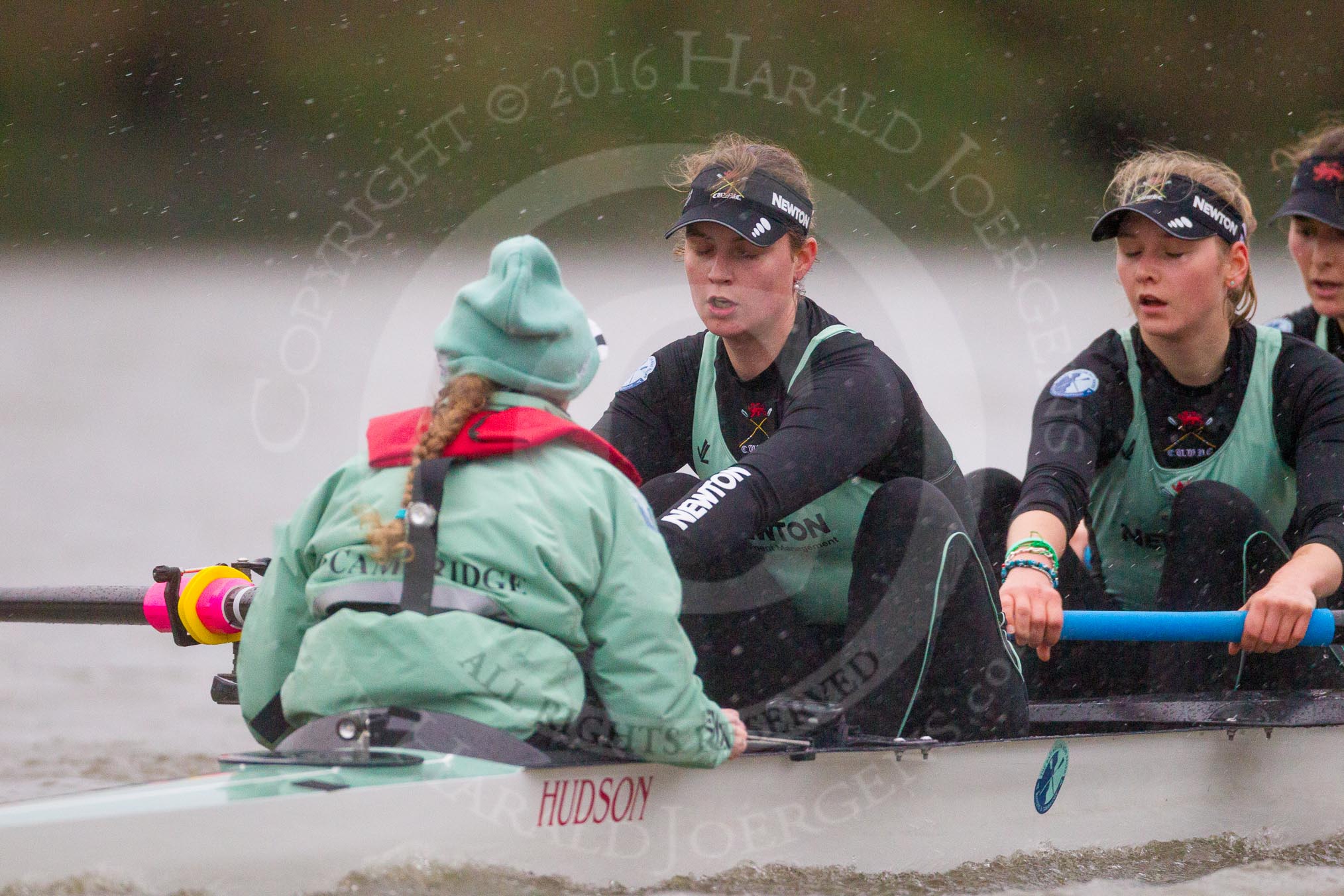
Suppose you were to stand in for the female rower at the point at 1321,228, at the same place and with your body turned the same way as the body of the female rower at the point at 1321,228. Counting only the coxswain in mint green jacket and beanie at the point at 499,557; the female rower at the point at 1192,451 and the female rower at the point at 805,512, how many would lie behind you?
0

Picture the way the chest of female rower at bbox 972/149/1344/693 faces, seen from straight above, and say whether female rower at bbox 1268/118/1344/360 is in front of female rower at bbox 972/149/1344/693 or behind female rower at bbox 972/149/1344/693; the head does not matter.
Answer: behind

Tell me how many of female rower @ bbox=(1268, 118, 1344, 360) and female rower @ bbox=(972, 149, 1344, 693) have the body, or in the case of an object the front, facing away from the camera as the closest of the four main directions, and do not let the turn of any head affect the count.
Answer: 0

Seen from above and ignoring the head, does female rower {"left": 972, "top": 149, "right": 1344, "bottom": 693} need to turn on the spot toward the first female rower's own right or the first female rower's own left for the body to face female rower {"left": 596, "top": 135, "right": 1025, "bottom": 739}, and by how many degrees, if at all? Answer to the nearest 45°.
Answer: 0° — they already face them

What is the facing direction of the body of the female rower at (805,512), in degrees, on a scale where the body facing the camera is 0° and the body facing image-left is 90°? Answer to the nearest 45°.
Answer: approximately 45°

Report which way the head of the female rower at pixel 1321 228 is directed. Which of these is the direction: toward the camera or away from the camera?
toward the camera

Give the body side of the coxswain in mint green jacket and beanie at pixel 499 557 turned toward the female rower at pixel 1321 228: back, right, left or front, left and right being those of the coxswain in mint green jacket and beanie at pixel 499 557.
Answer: front

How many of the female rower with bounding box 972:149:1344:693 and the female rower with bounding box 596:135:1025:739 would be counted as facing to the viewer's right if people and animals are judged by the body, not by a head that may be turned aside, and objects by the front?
0

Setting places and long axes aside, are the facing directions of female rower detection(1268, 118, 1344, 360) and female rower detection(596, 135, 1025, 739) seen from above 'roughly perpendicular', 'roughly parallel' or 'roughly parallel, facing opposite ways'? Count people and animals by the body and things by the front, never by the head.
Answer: roughly parallel

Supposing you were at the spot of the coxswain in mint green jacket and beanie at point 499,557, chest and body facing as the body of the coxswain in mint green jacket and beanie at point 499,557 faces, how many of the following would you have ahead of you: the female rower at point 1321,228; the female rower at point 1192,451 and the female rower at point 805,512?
3

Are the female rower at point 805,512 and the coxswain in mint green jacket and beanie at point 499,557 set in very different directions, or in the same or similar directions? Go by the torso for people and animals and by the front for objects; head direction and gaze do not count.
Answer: very different directions

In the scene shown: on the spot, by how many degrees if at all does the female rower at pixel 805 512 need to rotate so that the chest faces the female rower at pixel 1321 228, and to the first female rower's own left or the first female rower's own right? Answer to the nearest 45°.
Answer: approximately 180°

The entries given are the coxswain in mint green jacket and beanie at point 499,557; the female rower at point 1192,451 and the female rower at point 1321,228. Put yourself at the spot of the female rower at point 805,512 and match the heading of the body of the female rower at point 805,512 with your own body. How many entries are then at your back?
2

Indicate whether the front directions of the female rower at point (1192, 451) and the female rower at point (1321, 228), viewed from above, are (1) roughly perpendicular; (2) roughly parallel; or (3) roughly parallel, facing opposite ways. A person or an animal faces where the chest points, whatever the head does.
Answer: roughly parallel

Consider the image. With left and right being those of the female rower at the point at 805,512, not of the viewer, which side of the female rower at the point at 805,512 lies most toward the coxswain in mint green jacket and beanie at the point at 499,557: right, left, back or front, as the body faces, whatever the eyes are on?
front

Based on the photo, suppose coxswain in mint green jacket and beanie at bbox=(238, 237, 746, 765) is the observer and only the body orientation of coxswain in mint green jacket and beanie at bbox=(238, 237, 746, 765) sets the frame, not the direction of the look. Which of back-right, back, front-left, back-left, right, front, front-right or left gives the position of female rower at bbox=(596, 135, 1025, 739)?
front

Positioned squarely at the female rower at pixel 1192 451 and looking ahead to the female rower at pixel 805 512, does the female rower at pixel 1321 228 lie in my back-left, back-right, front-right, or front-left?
back-right

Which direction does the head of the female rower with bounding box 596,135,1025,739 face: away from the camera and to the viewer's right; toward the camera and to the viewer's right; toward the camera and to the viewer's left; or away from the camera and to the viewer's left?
toward the camera and to the viewer's left

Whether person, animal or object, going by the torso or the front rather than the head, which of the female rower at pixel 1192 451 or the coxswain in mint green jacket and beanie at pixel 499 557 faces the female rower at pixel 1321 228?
the coxswain in mint green jacket and beanie at pixel 499 557

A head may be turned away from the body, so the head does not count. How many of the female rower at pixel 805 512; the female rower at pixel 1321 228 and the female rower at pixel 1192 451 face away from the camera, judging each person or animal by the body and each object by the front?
0
